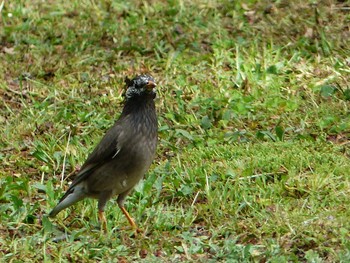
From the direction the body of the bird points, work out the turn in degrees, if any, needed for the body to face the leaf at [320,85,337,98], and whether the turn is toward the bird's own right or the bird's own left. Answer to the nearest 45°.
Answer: approximately 90° to the bird's own left

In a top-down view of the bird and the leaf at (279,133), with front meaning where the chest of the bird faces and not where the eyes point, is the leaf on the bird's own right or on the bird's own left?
on the bird's own left

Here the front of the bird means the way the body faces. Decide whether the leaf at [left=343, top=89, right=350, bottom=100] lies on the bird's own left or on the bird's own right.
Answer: on the bird's own left

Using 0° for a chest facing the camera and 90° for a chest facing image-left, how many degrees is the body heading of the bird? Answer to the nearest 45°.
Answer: approximately 315°

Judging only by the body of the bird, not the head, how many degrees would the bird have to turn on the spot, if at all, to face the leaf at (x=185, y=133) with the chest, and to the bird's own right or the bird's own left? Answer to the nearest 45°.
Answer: approximately 90° to the bird's own left

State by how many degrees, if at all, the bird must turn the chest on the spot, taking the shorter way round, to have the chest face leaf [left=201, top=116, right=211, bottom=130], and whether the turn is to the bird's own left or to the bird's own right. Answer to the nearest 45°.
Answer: approximately 90° to the bird's own left
